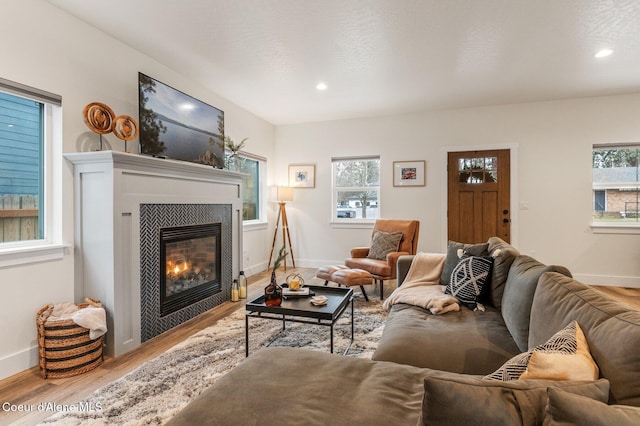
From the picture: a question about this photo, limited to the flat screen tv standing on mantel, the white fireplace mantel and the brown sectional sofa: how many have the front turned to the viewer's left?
1

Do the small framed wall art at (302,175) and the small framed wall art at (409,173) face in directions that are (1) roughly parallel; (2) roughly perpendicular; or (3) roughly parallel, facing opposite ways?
roughly parallel

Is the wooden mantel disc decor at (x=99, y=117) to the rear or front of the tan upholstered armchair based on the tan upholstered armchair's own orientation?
to the front

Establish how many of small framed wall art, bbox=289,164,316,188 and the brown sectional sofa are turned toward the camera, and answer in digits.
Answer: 1

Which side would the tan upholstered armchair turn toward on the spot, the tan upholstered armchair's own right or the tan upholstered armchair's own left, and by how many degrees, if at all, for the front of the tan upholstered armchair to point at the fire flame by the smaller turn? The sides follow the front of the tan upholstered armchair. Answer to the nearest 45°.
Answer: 0° — it already faces it

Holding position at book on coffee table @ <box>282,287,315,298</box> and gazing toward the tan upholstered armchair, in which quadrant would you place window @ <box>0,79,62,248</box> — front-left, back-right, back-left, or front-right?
back-left

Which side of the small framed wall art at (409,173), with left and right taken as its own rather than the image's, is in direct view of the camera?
front

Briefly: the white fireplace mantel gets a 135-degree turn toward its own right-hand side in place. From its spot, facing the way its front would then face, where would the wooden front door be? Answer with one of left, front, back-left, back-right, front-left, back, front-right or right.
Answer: back

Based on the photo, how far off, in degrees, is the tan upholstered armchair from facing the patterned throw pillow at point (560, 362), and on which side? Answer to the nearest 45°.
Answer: approximately 45° to its left

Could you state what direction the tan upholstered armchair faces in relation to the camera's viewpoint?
facing the viewer and to the left of the viewer

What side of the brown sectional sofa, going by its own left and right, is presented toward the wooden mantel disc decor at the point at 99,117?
front

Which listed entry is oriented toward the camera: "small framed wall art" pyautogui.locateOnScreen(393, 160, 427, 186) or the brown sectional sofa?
the small framed wall art

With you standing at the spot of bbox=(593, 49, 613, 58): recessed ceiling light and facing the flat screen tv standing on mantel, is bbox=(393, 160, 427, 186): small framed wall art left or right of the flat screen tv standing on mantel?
right

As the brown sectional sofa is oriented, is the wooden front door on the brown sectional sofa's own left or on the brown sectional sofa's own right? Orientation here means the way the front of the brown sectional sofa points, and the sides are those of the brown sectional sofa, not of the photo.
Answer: on the brown sectional sofa's own right

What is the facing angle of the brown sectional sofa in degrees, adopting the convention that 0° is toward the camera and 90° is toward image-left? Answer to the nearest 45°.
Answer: approximately 90°

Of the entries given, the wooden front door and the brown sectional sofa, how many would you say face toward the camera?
1

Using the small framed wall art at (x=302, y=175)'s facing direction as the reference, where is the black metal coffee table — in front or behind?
in front

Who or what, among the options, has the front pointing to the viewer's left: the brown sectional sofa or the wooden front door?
the brown sectional sofa

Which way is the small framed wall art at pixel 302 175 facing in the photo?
toward the camera

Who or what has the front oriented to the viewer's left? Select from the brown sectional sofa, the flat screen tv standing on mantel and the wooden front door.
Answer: the brown sectional sofa

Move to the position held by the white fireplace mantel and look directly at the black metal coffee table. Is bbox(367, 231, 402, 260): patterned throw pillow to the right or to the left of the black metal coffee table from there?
left
